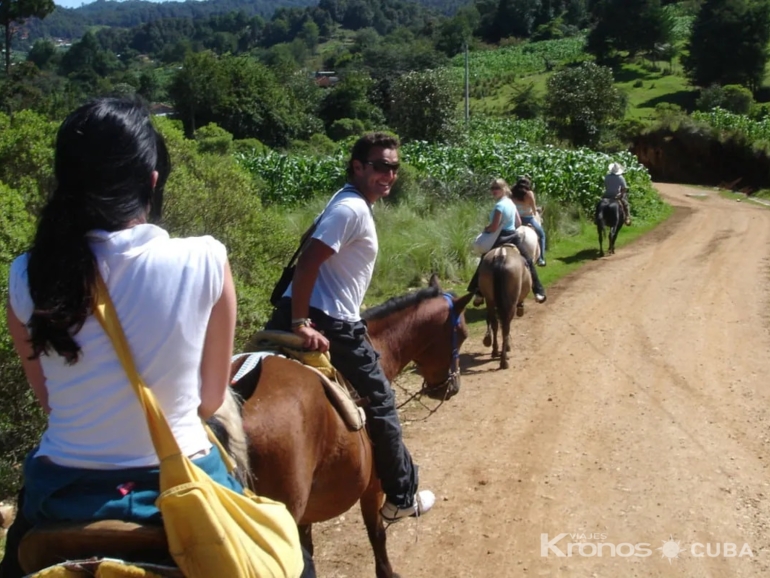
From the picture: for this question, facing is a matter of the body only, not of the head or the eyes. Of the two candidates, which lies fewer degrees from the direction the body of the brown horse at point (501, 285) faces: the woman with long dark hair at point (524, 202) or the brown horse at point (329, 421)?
the woman with long dark hair

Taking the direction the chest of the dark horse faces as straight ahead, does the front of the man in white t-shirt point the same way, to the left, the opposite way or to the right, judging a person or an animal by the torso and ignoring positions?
to the right

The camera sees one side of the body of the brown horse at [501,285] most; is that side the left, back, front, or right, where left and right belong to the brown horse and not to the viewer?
back

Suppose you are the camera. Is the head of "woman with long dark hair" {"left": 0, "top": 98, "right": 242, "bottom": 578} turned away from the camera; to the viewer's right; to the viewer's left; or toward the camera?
away from the camera

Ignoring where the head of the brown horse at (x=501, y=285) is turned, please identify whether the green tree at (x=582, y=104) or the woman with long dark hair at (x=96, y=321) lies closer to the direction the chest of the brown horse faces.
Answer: the green tree

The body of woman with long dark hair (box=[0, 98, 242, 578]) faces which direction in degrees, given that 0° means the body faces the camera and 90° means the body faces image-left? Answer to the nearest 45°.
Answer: approximately 180°

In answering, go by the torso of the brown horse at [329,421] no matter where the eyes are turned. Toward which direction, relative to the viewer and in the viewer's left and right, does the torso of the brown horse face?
facing away from the viewer and to the right of the viewer

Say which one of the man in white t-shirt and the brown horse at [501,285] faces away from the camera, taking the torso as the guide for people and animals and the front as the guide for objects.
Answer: the brown horse

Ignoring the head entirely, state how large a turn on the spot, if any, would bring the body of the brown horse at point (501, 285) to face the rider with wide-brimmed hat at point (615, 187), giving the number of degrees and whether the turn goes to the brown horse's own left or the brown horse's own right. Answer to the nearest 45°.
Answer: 0° — it already faces them

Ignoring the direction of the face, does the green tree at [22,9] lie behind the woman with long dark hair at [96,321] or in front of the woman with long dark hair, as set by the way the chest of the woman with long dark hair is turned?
in front

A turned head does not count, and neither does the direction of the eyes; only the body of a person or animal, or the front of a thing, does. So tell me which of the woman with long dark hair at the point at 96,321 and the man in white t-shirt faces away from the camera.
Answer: the woman with long dark hair

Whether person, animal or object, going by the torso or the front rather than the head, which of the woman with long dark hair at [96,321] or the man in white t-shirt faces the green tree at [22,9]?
the woman with long dark hair

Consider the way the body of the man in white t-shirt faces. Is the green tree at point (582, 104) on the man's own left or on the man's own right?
on the man's own left

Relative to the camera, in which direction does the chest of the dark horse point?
away from the camera

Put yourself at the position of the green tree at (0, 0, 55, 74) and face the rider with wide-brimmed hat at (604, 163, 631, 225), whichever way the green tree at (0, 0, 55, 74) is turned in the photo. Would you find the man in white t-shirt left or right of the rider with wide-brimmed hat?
right
